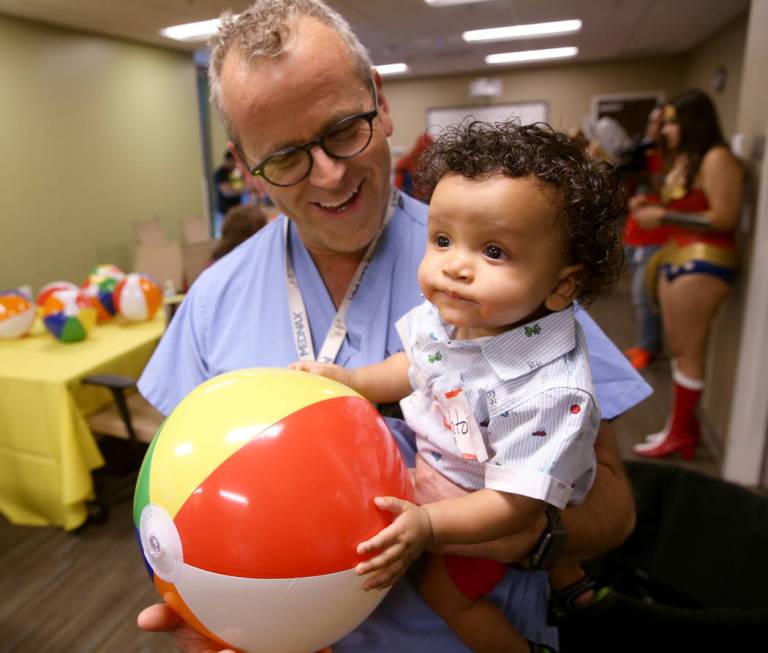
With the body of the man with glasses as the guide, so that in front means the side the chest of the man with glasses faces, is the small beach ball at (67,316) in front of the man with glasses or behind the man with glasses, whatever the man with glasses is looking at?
behind

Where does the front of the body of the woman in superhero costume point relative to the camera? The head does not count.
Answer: to the viewer's left

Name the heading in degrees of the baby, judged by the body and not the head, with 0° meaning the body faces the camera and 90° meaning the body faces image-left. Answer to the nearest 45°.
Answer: approximately 45°

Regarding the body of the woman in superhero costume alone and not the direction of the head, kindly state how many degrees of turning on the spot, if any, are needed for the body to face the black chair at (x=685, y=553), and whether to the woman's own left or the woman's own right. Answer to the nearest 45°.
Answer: approximately 90° to the woman's own left

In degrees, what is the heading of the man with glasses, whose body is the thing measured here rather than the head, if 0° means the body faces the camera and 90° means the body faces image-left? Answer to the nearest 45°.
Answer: approximately 0°

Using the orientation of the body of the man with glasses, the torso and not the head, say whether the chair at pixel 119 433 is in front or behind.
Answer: behind

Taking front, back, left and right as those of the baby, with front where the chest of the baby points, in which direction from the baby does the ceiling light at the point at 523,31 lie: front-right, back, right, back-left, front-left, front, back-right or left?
back-right

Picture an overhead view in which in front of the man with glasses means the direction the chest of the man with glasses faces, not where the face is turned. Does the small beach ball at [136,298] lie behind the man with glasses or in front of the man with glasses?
behind
